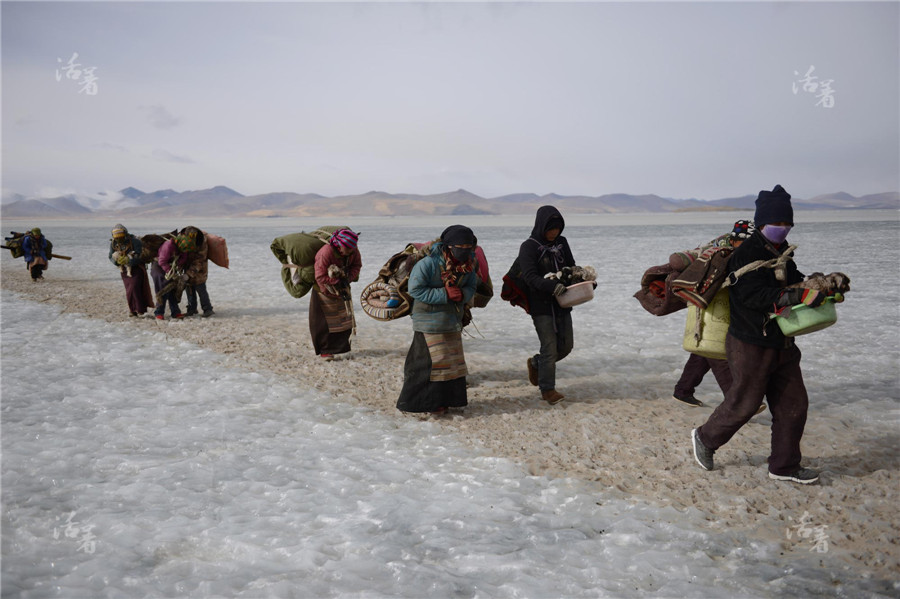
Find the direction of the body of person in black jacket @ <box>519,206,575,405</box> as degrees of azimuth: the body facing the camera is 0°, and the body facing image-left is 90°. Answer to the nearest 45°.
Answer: approximately 315°

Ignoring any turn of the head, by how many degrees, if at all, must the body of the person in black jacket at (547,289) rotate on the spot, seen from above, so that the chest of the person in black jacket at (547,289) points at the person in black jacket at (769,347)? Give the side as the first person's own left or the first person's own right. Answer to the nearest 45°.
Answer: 0° — they already face them
